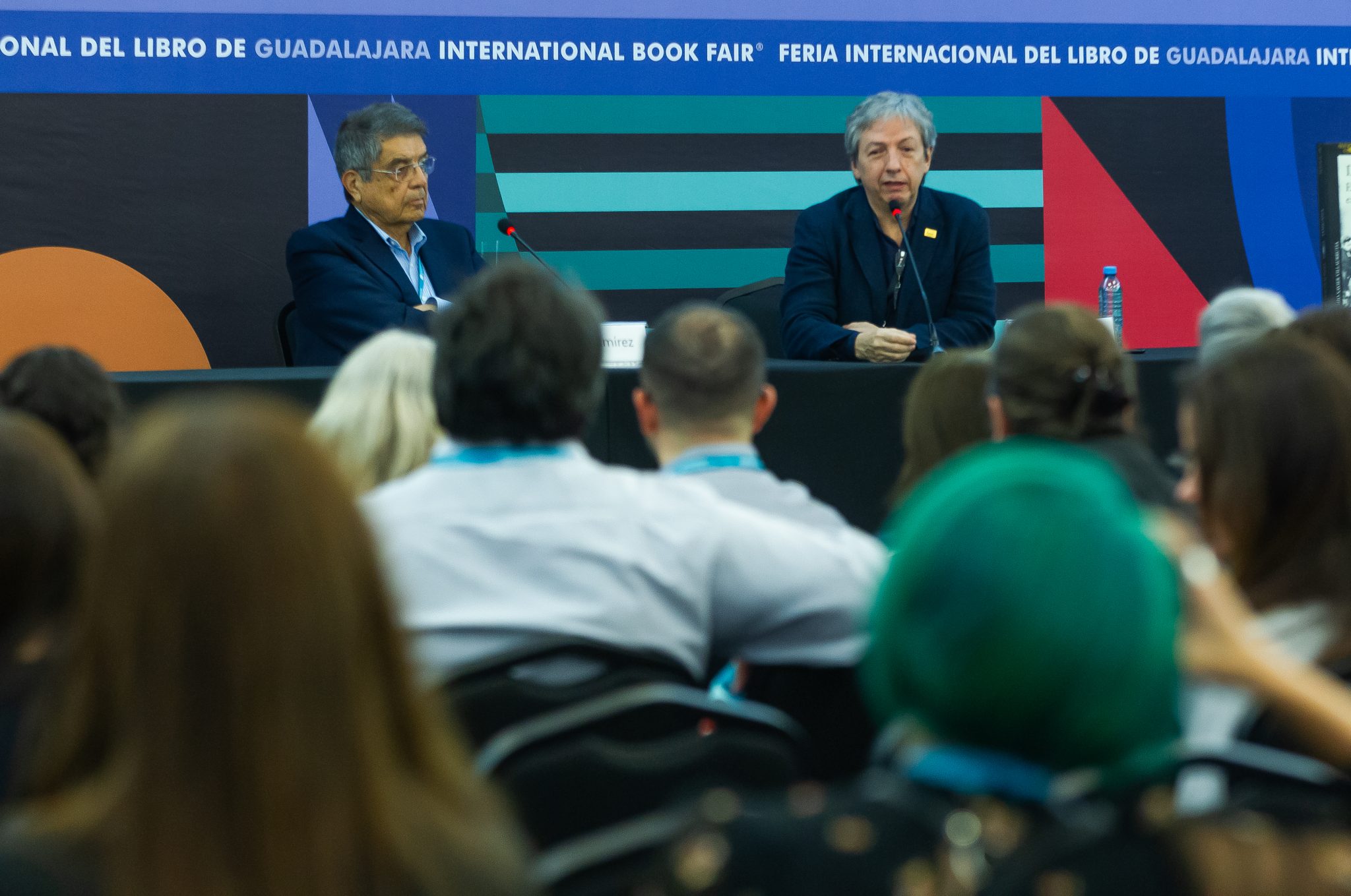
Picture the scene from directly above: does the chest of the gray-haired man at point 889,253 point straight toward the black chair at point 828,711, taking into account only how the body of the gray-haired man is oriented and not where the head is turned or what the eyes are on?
yes

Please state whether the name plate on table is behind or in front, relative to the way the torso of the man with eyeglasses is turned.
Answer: in front

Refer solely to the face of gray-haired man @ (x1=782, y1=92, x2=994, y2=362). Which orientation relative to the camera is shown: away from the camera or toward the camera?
toward the camera

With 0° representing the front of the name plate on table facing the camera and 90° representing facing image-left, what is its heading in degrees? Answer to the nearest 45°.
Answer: approximately 0°

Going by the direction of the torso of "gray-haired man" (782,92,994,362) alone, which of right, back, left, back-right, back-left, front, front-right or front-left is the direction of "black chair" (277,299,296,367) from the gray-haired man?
right

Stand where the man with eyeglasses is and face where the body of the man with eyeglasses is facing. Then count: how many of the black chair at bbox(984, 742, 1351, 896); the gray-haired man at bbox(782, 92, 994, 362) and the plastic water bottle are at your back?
0

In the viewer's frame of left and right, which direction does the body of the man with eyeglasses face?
facing the viewer and to the right of the viewer

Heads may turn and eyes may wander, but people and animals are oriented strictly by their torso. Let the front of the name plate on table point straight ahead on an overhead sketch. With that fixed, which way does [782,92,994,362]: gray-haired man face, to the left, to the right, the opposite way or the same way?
the same way

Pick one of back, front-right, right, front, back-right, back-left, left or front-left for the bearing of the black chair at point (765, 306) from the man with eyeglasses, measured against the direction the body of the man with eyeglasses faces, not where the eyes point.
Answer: front-left

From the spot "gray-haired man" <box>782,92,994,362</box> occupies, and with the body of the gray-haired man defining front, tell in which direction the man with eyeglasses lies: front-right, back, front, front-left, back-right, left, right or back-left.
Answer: right

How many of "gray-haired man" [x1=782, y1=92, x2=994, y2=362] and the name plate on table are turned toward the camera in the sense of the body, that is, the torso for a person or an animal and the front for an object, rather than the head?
2

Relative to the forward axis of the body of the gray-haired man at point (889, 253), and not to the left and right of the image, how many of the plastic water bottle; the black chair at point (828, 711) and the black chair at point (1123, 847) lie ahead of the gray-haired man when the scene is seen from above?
2

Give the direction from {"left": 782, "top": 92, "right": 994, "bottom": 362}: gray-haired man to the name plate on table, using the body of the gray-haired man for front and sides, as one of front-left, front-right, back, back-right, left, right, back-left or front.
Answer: front-right

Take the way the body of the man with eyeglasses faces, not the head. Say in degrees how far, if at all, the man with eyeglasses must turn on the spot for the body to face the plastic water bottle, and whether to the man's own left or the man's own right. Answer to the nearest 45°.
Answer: approximately 45° to the man's own left

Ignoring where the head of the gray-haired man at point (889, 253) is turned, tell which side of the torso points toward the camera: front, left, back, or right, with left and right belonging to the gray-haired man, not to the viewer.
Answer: front

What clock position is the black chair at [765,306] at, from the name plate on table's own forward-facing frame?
The black chair is roughly at 7 o'clock from the name plate on table.
